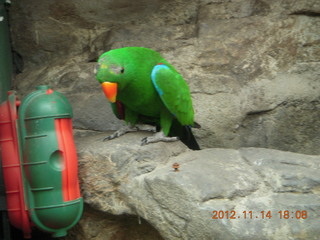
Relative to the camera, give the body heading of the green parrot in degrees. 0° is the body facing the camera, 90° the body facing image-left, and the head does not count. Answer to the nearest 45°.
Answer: approximately 45°

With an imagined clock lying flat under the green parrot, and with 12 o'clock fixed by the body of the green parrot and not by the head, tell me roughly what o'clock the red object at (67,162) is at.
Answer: The red object is roughly at 12 o'clock from the green parrot.
